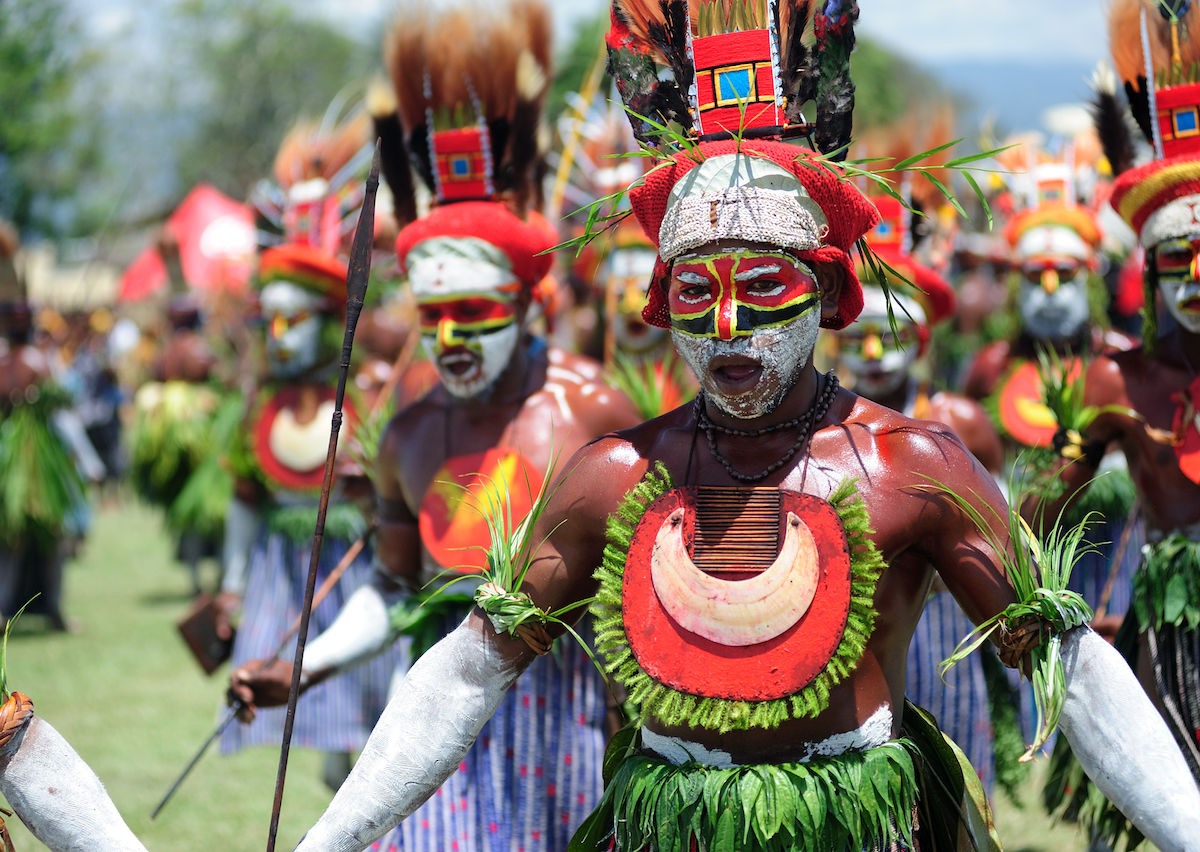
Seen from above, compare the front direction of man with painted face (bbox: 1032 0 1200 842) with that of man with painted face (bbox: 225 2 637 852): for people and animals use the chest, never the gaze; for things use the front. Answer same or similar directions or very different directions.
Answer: same or similar directions

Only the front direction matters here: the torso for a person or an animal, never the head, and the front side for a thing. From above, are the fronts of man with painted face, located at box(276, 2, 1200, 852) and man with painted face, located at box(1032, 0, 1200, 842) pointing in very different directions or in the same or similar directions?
same or similar directions

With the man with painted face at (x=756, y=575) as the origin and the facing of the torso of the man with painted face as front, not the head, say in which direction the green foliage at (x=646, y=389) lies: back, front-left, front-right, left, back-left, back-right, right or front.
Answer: back

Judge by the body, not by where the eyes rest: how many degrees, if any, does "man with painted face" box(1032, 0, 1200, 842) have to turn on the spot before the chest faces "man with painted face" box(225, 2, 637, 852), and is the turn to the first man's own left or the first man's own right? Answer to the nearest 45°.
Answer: approximately 90° to the first man's own right

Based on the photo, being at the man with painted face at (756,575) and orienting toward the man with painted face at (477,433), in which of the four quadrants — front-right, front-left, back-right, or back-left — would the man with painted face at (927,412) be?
front-right

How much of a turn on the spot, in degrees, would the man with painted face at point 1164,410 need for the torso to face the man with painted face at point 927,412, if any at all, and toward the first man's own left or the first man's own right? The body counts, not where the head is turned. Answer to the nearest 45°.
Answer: approximately 135° to the first man's own right

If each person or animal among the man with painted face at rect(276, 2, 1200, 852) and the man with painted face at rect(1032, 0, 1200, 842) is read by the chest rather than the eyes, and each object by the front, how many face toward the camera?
2

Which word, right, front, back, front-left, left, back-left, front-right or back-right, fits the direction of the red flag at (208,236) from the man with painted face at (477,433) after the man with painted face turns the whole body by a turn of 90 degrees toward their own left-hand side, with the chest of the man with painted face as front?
back-left

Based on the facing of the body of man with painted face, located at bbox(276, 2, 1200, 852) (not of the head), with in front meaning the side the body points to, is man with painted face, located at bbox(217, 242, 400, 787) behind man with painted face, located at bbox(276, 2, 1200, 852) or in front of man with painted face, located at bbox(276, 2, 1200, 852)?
behind

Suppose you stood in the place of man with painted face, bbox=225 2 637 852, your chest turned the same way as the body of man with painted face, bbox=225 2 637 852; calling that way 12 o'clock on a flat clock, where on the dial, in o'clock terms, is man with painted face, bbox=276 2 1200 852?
man with painted face, bbox=276 2 1200 852 is roughly at 10 o'clock from man with painted face, bbox=225 2 637 852.

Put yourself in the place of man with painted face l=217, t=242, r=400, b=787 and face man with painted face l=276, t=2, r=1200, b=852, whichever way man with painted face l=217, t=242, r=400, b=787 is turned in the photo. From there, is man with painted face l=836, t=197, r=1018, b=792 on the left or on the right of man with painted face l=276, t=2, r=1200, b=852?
left

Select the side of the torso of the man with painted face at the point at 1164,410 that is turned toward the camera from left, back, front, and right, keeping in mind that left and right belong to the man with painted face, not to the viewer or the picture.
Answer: front

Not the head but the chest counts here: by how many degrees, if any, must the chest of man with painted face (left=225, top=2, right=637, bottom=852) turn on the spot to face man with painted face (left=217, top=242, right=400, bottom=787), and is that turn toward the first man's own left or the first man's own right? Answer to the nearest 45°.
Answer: approximately 135° to the first man's own right

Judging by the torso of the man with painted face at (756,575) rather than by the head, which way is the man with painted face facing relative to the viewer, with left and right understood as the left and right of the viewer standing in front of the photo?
facing the viewer

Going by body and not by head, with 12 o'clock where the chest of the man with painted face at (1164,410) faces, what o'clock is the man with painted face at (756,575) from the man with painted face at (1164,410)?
the man with painted face at (756,575) is roughly at 1 o'clock from the man with painted face at (1164,410).

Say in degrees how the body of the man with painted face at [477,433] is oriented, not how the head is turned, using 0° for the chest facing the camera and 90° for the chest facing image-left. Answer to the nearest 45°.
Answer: approximately 45°
